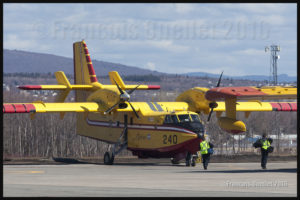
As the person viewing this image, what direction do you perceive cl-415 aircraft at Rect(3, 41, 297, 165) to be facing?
facing the viewer and to the right of the viewer
